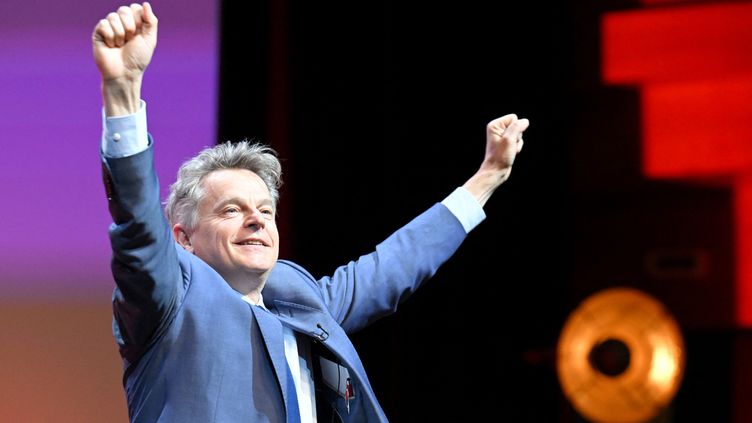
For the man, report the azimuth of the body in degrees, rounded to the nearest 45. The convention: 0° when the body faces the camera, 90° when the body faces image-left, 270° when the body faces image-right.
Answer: approximately 315°

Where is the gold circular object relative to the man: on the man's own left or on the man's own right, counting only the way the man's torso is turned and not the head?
on the man's own left
